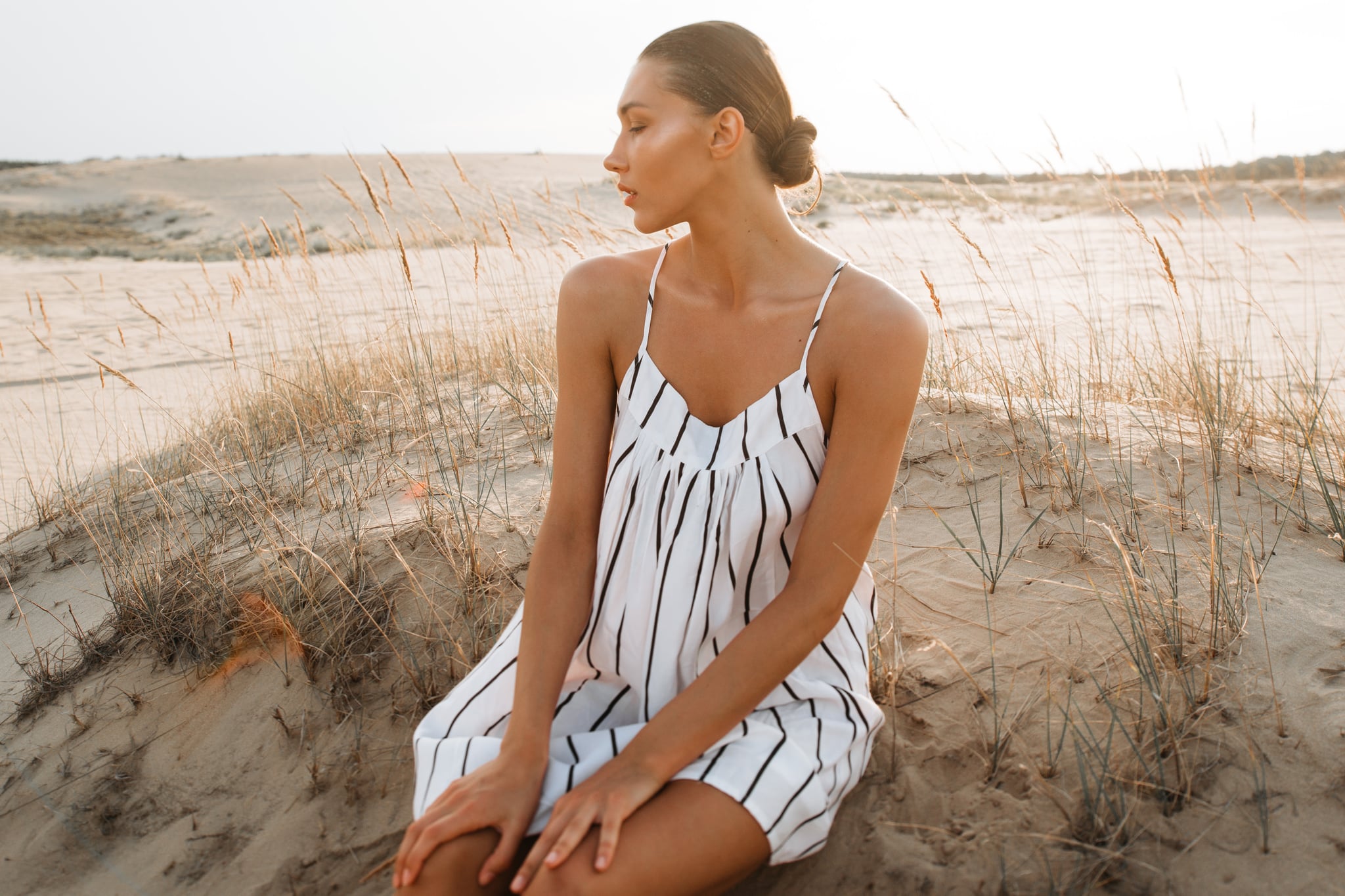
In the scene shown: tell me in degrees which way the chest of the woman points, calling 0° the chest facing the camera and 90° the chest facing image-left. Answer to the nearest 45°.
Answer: approximately 45°

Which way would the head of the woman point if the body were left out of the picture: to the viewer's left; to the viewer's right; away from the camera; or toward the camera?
to the viewer's left
